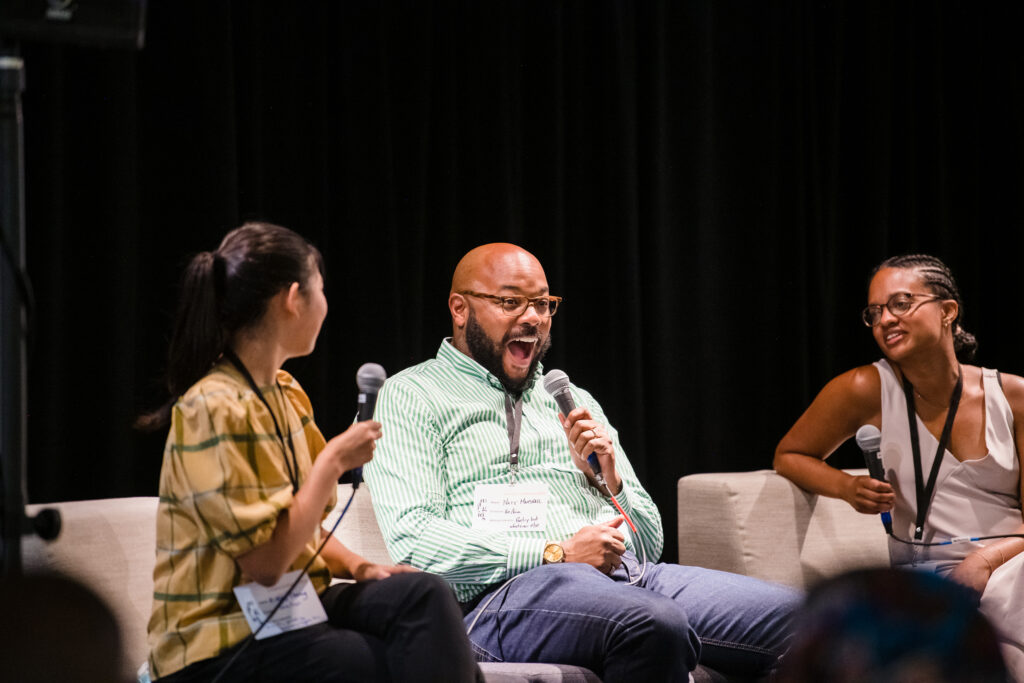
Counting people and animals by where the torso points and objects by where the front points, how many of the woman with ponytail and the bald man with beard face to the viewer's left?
0

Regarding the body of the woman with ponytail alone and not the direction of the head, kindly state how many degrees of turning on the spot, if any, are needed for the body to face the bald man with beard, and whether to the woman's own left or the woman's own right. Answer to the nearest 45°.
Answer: approximately 45° to the woman's own left

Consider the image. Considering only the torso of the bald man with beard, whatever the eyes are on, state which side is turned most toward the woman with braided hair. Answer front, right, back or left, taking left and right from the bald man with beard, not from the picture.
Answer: left

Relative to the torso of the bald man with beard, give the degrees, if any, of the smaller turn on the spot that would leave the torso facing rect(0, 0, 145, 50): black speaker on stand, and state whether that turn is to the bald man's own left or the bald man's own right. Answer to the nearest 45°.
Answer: approximately 90° to the bald man's own right

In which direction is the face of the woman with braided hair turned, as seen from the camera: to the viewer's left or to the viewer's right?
to the viewer's left

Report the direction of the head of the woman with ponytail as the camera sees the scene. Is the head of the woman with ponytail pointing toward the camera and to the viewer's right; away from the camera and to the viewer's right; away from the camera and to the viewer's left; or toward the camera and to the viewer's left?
away from the camera and to the viewer's right

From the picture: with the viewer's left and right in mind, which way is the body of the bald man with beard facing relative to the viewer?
facing the viewer and to the right of the viewer

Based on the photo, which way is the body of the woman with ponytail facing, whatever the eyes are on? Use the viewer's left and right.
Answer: facing to the right of the viewer
